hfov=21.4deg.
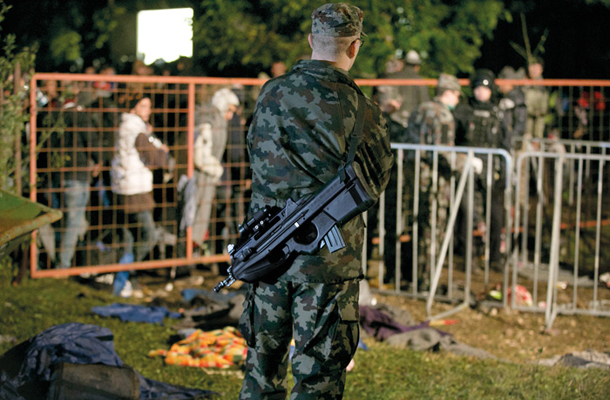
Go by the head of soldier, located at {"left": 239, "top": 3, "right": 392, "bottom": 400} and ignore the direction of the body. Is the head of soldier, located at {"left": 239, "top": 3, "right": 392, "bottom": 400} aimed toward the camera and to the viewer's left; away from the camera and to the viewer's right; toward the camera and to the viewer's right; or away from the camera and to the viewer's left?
away from the camera and to the viewer's right

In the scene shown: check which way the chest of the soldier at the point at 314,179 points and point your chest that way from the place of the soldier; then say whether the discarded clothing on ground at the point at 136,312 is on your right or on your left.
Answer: on your left

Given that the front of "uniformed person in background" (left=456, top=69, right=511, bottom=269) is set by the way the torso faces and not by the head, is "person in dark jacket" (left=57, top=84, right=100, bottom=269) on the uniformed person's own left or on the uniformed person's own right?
on the uniformed person's own right
